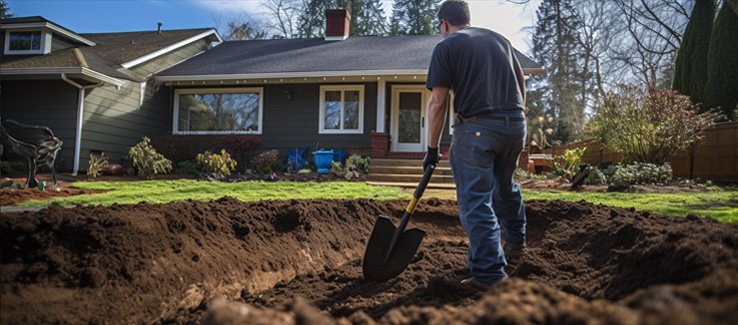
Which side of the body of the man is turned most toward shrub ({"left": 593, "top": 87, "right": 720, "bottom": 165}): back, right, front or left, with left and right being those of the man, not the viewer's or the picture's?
right

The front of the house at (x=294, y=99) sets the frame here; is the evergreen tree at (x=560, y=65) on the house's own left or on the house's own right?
on the house's own left

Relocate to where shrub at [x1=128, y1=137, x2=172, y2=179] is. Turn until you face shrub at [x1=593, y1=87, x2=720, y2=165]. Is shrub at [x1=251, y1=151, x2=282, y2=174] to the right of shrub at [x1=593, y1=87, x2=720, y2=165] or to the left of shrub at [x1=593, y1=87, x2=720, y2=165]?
left

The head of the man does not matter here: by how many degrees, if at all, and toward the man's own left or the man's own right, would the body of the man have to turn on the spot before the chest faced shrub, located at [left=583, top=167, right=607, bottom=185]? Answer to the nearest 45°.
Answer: approximately 45° to the man's own right

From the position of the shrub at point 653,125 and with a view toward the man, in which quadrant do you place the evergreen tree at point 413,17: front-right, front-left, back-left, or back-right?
back-right

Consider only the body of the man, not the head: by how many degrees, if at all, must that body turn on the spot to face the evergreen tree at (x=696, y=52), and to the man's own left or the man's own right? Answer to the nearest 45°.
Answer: approximately 90° to the man's own right

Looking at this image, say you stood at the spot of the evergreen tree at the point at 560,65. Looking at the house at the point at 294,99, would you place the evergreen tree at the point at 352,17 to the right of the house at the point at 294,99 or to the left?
right

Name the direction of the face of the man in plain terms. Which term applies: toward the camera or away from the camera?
away from the camera

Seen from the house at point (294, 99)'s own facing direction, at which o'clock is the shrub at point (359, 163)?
The shrub is roughly at 11 o'clock from the house.

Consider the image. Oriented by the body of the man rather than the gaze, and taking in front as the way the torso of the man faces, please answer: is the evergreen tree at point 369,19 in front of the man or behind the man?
in front

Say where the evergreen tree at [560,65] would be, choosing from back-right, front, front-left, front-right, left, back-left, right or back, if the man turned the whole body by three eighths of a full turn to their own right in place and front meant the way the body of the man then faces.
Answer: left

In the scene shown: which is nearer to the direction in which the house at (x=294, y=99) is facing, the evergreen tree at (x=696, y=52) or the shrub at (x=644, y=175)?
the shrub

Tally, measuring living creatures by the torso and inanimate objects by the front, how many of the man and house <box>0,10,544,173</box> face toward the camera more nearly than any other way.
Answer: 1

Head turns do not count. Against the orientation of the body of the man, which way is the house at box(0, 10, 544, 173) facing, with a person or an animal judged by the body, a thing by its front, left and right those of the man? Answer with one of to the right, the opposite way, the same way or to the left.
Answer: the opposite way

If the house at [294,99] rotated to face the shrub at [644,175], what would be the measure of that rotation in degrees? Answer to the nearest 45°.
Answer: approximately 45° to its left

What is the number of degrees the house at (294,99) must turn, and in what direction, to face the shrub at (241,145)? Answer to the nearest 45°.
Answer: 0° — it already faces it

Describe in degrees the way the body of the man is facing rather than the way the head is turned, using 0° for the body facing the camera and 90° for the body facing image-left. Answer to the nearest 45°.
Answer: approximately 135°
